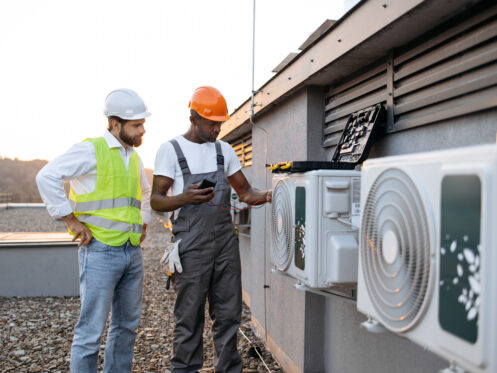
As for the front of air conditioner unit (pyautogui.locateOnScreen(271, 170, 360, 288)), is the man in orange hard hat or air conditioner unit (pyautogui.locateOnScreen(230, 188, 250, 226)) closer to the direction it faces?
the man in orange hard hat

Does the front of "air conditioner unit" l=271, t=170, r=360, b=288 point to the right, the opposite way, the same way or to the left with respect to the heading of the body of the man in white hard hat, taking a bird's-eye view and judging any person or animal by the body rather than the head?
the opposite way

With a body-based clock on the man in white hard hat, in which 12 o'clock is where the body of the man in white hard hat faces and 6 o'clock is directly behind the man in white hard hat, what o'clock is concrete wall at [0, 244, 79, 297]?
The concrete wall is roughly at 7 o'clock from the man in white hard hat.

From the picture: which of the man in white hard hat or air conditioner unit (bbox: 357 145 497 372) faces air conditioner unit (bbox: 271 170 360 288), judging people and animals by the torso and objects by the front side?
the man in white hard hat

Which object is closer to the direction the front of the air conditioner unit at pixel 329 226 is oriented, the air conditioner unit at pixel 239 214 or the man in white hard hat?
the man in white hard hat

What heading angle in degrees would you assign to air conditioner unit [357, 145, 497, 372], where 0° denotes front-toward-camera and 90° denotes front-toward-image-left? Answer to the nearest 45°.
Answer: approximately 45°

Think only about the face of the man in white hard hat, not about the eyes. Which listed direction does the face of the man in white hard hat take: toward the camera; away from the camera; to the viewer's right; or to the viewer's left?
to the viewer's right

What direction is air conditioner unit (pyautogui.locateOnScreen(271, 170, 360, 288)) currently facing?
to the viewer's left

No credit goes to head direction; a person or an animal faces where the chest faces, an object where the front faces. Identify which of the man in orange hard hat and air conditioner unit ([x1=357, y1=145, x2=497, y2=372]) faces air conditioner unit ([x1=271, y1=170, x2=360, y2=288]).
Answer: the man in orange hard hat
